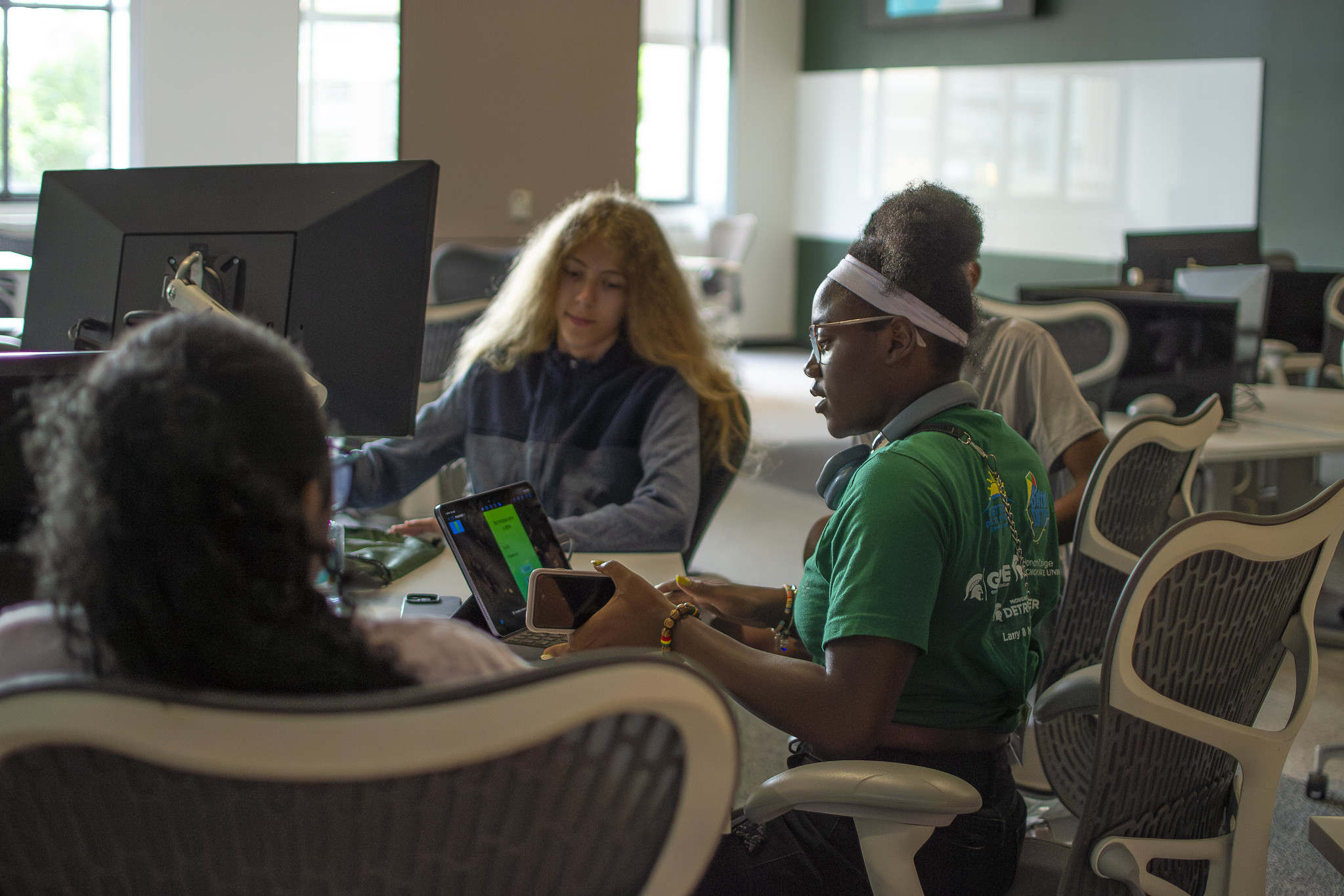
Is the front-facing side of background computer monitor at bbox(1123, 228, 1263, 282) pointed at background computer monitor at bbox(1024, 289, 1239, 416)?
yes

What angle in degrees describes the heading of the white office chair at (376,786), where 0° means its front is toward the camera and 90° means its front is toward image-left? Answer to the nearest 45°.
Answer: approximately 180°

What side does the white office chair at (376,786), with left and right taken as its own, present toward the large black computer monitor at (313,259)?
front

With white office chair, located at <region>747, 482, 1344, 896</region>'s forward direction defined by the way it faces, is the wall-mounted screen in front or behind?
in front

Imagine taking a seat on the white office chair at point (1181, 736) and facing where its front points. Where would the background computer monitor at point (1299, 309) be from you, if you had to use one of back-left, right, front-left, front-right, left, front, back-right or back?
front-right

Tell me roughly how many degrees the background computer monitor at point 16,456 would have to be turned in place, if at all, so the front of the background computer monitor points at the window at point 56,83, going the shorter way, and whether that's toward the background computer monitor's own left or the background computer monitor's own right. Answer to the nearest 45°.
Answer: approximately 180°

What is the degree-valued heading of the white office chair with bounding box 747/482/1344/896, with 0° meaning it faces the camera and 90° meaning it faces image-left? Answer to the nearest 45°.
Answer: approximately 135°

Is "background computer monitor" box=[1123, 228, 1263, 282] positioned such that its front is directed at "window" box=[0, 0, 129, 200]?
no

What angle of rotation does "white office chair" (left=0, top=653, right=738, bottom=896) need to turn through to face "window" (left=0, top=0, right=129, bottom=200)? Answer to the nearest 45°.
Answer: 0° — it already faces it

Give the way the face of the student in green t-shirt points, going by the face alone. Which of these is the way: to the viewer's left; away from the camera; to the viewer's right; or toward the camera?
to the viewer's left

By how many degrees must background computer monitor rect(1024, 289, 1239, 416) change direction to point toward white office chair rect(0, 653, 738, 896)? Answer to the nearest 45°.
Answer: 0° — it already faces it

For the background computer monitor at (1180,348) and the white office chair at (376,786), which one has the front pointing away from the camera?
the white office chair
